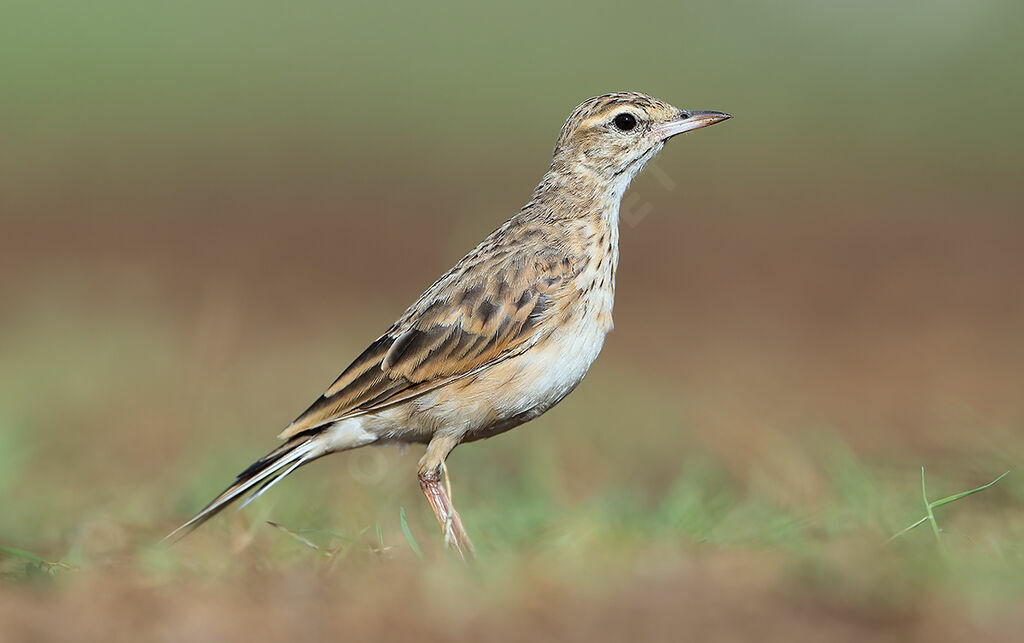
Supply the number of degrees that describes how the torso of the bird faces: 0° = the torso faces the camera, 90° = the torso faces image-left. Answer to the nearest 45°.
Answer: approximately 270°
